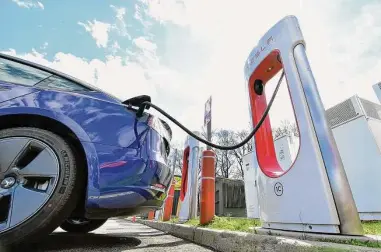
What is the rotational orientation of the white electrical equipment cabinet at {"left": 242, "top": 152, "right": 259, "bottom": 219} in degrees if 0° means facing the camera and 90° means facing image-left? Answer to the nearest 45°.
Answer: approximately 45°

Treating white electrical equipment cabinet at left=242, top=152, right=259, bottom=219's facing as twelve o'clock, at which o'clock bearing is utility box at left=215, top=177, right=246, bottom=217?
The utility box is roughly at 4 o'clock from the white electrical equipment cabinet.

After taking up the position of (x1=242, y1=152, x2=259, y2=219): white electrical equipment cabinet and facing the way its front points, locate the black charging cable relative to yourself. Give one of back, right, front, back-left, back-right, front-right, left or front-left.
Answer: front-left

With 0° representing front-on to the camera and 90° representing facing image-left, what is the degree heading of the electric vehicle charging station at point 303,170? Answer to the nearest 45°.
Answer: approximately 45°

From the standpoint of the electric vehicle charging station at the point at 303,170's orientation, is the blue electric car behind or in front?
in front

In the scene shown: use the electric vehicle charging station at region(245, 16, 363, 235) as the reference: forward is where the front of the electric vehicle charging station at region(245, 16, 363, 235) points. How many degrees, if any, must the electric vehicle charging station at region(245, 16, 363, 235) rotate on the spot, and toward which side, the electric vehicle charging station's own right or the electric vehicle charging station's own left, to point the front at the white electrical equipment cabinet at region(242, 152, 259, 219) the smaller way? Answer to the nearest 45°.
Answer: approximately 135° to the electric vehicle charging station's own right

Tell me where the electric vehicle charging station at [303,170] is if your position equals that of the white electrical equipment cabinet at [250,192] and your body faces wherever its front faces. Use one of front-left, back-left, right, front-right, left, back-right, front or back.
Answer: front-left

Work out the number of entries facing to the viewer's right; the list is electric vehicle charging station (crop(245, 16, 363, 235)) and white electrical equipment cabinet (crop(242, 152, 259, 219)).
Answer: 0

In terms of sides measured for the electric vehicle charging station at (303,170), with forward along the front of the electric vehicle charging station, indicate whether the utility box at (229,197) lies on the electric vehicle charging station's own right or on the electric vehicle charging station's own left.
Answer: on the electric vehicle charging station's own right
